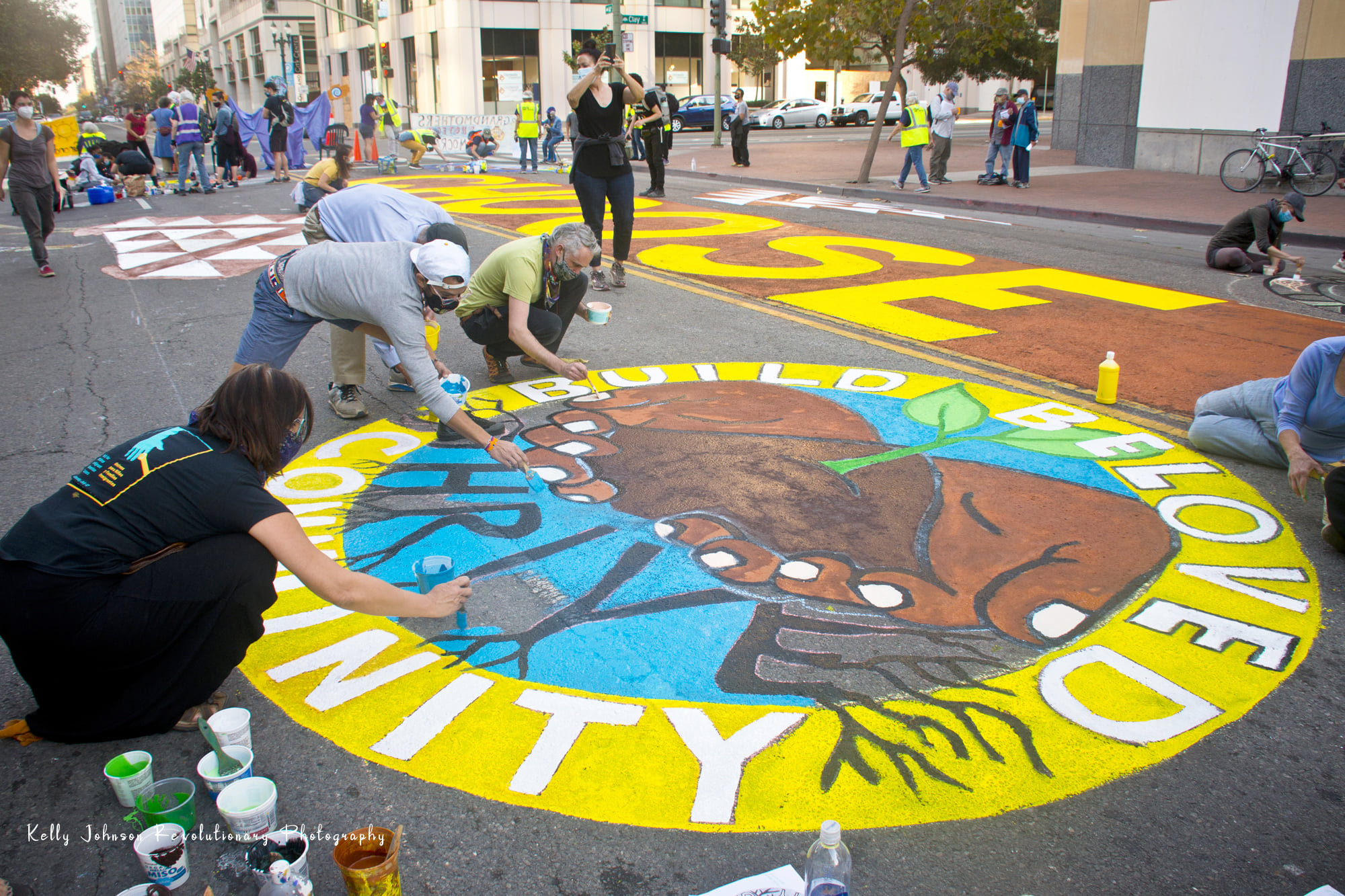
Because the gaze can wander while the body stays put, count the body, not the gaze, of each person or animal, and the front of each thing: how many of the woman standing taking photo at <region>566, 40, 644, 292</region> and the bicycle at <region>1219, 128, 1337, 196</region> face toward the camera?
1

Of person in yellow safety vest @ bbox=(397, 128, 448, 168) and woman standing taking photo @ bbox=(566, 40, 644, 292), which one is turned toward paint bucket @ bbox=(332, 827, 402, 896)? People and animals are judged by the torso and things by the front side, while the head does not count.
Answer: the woman standing taking photo

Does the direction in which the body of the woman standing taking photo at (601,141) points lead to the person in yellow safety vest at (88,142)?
no

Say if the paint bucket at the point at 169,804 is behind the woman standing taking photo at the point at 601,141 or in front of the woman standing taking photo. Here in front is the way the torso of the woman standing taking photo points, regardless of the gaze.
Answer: in front

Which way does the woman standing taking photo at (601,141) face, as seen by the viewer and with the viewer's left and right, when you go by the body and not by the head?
facing the viewer

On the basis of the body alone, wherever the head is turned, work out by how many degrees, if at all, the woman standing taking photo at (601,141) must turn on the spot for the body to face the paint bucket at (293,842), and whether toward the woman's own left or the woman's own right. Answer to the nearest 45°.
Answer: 0° — they already face it
